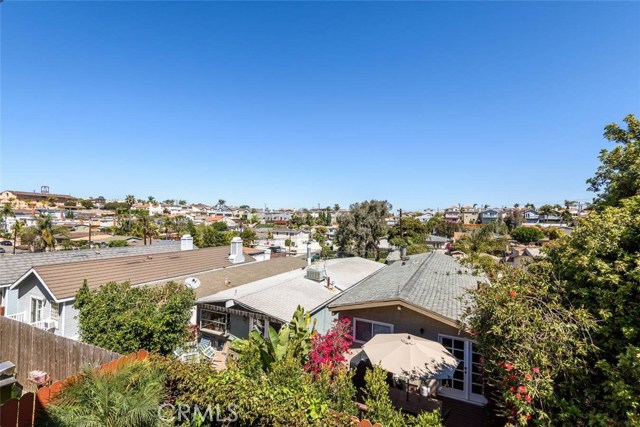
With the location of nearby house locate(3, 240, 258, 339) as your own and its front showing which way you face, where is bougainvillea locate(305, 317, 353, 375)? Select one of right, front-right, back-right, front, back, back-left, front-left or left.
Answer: left

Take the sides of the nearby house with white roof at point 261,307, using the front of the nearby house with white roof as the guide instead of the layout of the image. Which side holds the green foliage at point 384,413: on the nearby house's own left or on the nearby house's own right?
on the nearby house's own left

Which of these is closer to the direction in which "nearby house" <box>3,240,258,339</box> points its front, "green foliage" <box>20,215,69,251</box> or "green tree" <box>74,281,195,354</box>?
the green tree

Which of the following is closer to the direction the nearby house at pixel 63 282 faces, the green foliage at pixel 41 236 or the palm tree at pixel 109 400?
the palm tree

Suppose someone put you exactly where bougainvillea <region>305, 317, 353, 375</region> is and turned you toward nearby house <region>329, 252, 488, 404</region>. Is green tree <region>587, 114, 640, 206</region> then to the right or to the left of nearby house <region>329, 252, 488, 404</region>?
right

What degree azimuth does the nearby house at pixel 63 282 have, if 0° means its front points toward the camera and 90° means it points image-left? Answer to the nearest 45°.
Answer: approximately 45°

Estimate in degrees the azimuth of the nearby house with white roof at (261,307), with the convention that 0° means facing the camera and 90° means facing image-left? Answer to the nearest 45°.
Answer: approximately 45°

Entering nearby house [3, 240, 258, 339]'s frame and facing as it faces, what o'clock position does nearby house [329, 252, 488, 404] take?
nearby house [329, 252, 488, 404] is roughly at 9 o'clock from nearby house [3, 240, 258, 339].
